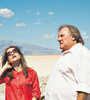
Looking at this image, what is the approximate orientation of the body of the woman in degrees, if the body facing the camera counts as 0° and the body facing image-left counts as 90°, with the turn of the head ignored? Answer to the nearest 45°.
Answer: approximately 0°

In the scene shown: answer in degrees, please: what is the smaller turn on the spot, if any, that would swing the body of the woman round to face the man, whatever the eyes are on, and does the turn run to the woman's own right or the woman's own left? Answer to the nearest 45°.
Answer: approximately 45° to the woman's own left

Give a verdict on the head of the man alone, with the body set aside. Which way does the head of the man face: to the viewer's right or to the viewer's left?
to the viewer's left

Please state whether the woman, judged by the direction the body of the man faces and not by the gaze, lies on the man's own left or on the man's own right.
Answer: on the man's own right
